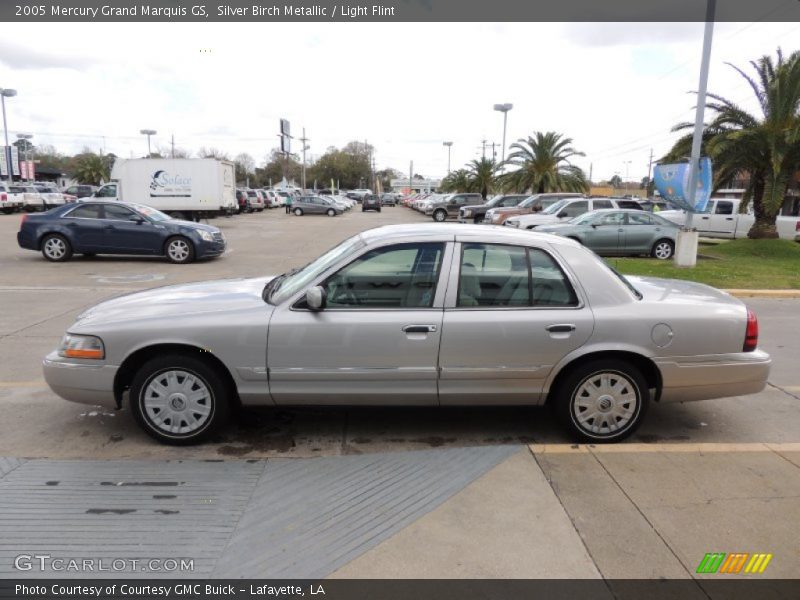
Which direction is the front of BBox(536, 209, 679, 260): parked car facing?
to the viewer's left

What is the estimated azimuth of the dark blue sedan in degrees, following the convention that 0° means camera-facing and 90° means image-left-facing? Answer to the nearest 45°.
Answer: approximately 270°

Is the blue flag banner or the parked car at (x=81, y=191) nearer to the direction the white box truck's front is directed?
the parked car

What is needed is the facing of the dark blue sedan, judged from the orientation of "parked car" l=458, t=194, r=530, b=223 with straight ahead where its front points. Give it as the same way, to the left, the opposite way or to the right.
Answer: the opposite way

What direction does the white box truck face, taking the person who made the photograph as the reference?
facing to the left of the viewer

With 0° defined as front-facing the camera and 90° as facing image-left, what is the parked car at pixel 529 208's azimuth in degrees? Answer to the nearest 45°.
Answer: approximately 45°

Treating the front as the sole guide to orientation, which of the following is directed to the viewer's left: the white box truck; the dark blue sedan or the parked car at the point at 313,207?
the white box truck

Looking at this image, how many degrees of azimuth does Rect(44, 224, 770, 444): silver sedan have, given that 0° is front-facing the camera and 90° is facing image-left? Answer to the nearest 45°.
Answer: approximately 90°
